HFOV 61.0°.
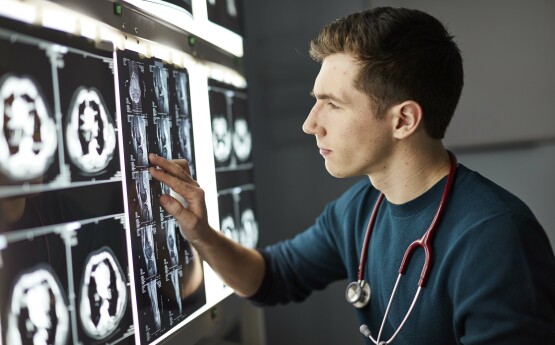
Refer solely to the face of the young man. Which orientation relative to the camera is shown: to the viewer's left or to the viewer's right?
to the viewer's left

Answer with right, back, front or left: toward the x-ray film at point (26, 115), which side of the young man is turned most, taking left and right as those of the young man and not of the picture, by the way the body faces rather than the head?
front

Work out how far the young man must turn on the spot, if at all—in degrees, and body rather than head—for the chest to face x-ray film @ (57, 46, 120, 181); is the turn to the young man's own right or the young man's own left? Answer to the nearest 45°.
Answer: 0° — they already face it

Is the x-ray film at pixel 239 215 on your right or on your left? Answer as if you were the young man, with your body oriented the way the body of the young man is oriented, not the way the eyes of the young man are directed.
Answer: on your right

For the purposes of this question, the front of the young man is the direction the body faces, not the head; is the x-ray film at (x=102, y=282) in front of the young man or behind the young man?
in front

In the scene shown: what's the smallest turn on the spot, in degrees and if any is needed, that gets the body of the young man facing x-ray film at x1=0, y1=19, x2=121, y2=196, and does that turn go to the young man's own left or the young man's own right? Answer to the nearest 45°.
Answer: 0° — they already face it

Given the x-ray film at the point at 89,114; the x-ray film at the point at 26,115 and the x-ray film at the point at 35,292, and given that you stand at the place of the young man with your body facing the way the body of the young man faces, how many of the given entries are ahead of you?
3
